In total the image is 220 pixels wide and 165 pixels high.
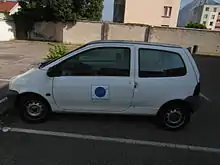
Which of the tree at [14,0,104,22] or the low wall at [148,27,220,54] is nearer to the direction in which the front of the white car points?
the tree

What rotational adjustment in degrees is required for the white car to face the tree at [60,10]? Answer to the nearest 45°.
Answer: approximately 90° to its right

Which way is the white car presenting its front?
to the viewer's left

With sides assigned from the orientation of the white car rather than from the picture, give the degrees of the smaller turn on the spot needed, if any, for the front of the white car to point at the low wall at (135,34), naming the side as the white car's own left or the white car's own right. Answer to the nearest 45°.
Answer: approximately 90° to the white car's own right

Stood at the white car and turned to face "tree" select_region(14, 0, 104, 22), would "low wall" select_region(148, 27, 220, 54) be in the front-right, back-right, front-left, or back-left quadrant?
front-right

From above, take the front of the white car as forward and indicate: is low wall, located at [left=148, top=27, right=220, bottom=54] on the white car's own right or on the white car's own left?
on the white car's own right
